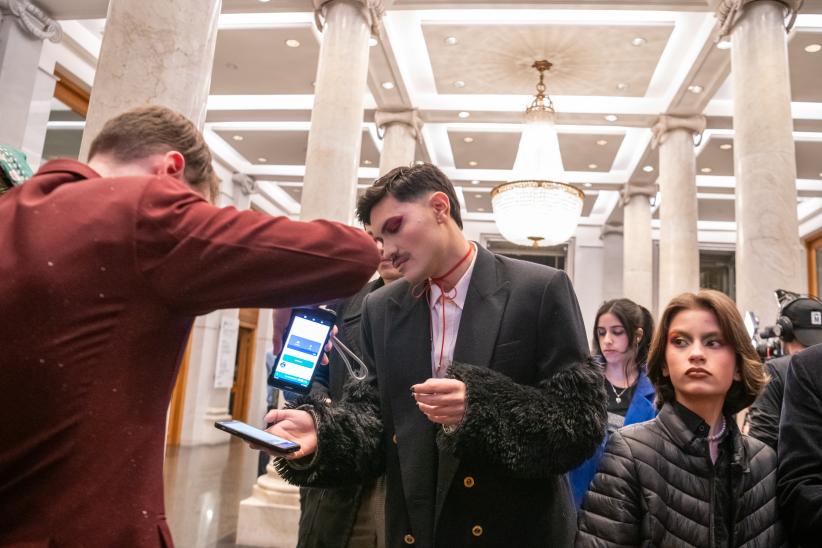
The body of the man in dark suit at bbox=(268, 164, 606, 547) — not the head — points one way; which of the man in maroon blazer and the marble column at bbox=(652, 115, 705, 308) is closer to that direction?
the man in maroon blazer

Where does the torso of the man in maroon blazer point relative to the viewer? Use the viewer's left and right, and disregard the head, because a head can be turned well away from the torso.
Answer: facing away from the viewer and to the right of the viewer

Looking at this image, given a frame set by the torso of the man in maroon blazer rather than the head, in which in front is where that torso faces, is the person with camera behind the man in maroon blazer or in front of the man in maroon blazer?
in front

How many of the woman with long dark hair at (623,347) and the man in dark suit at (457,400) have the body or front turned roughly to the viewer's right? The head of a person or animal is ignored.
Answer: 0

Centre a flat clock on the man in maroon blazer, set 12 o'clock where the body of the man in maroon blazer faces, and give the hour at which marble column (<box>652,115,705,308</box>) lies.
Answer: The marble column is roughly at 12 o'clock from the man in maroon blazer.

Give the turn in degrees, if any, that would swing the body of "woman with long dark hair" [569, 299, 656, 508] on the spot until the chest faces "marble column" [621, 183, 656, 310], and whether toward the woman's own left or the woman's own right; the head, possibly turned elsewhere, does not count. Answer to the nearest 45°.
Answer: approximately 135° to the woman's own right

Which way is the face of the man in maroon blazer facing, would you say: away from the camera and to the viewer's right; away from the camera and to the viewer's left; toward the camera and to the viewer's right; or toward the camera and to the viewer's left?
away from the camera and to the viewer's right

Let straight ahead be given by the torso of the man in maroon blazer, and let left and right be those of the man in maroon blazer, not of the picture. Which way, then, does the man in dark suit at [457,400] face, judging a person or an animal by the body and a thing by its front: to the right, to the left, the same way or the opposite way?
the opposite way

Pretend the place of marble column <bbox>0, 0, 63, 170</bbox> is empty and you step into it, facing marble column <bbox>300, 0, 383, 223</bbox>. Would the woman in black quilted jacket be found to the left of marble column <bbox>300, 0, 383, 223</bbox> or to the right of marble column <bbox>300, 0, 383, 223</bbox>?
right

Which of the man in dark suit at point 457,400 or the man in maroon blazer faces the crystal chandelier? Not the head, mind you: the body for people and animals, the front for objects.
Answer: the man in maroon blazer

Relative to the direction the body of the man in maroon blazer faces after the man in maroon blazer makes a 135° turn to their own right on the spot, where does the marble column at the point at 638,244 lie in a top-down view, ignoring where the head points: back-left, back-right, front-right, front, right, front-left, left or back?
back-left

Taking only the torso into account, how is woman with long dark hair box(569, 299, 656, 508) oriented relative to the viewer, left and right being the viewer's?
facing the viewer and to the left of the viewer

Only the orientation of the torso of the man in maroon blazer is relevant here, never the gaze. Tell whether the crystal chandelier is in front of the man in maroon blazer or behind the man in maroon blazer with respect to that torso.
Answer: in front
